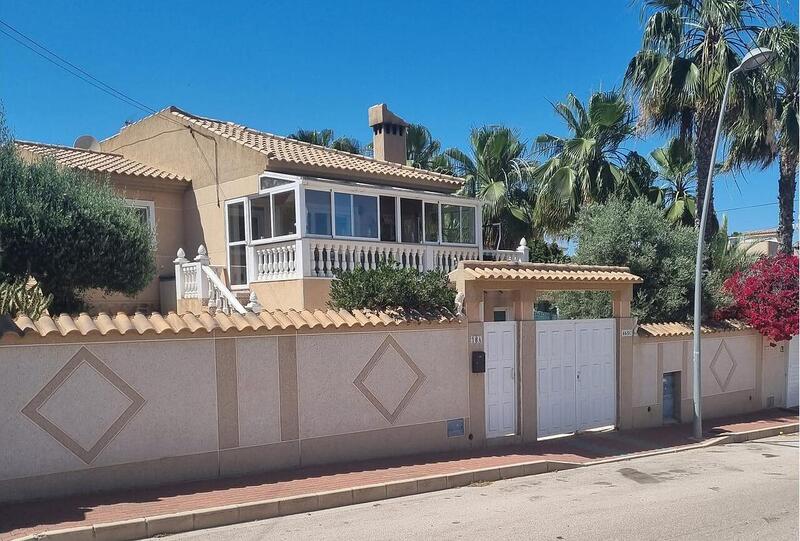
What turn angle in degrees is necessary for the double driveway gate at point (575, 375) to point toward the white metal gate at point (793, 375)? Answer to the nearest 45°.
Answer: approximately 90° to its left

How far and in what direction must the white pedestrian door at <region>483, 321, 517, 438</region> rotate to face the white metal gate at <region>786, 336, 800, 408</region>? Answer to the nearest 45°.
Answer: approximately 90° to its left

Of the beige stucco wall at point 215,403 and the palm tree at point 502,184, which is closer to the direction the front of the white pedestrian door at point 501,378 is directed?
the beige stucco wall

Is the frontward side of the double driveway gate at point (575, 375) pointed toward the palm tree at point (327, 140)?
no

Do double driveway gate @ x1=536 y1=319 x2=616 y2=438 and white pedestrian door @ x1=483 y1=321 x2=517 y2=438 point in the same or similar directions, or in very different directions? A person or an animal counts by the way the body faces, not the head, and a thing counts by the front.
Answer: same or similar directions

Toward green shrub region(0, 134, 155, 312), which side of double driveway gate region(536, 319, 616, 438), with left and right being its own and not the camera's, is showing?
right

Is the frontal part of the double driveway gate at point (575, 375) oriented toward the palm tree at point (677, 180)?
no

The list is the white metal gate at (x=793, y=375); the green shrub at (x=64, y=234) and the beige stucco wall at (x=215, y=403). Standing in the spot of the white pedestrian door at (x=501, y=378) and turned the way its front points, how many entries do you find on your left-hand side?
1

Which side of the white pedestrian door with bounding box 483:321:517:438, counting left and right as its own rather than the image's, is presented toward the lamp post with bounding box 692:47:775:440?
left

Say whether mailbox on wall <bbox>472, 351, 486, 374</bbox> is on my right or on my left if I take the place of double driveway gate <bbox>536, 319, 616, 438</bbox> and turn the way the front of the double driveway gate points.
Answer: on my right

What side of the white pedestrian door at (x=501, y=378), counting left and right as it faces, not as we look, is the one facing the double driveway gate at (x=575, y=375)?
left

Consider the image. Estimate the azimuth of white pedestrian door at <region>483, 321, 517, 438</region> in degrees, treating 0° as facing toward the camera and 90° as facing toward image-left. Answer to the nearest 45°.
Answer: approximately 315°

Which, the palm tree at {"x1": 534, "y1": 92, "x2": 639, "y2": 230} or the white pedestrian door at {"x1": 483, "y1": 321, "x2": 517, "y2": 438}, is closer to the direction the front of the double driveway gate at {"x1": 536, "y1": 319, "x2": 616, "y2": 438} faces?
the white pedestrian door

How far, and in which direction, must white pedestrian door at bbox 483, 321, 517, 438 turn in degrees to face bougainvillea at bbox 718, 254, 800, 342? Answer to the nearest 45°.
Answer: approximately 90° to its left

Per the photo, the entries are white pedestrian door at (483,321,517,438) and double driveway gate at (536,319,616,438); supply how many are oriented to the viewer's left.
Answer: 0

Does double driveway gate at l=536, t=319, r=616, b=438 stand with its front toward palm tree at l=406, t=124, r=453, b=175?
no
